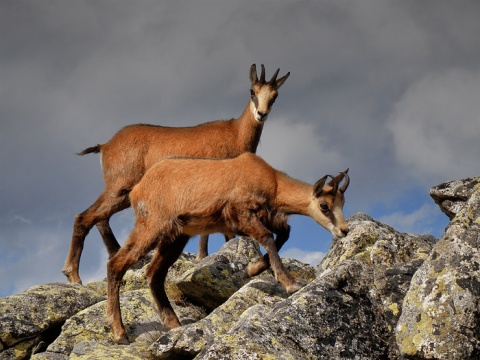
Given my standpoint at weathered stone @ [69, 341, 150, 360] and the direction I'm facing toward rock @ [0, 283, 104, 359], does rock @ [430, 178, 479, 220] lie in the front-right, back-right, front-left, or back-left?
back-right

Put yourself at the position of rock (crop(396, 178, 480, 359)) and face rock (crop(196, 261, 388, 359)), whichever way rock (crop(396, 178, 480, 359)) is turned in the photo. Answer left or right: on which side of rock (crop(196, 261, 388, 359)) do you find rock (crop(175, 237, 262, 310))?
right

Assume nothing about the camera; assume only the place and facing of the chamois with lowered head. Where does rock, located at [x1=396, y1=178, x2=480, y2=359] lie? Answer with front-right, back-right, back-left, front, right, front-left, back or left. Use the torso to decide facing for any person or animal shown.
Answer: front-right

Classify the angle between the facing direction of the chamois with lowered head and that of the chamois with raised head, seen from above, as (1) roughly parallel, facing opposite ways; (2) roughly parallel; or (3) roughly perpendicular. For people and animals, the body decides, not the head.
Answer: roughly parallel

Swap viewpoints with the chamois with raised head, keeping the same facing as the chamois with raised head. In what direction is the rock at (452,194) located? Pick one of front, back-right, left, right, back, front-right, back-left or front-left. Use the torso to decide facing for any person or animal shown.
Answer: front-right

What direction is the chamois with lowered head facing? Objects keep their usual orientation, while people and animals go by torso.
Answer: to the viewer's right

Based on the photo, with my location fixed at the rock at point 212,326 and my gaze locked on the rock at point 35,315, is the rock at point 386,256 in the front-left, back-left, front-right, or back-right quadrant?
back-right

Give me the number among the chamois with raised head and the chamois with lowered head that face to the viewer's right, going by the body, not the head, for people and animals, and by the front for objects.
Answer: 2

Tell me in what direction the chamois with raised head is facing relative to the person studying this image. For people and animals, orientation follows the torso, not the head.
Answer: facing to the right of the viewer
